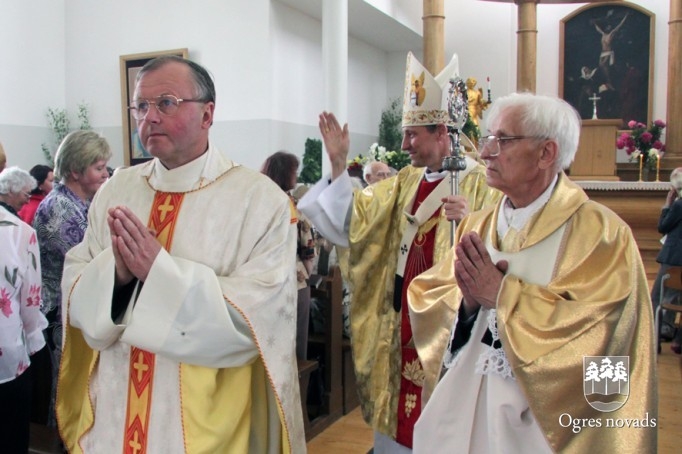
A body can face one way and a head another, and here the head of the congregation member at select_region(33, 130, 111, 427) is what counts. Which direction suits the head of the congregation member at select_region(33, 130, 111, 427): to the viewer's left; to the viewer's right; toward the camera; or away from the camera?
to the viewer's right

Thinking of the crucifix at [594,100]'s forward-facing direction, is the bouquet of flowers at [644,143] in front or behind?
in front

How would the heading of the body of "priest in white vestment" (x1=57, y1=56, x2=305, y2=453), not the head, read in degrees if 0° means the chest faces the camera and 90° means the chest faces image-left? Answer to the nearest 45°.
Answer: approximately 45°

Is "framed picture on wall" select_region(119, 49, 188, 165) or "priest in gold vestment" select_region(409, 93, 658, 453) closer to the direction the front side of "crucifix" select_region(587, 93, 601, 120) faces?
the priest in gold vestment

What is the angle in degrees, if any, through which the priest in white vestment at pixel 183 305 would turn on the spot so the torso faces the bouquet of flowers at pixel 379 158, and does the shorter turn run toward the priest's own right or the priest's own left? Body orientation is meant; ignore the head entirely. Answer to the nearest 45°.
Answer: approximately 135° to the priest's own right

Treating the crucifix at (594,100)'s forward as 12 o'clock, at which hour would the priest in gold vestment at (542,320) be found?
The priest in gold vestment is roughly at 12 o'clock from the crucifix.

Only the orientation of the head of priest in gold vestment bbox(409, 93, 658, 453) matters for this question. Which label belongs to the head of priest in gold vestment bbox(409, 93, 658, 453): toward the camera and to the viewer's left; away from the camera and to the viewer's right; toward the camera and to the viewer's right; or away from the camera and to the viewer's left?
toward the camera and to the viewer's left
